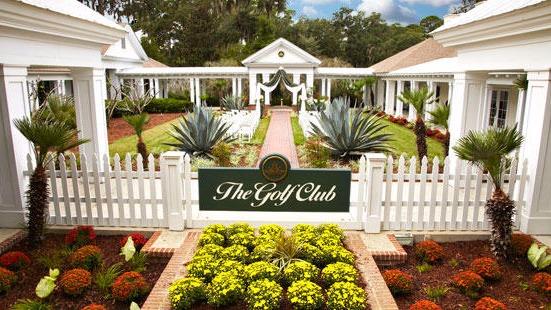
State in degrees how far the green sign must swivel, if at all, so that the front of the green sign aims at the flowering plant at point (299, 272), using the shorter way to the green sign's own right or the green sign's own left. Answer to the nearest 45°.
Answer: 0° — it already faces it

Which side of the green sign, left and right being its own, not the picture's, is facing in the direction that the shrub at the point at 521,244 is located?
left

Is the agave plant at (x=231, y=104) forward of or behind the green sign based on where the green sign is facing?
behind

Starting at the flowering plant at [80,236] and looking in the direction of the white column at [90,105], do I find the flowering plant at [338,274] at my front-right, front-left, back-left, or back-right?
back-right

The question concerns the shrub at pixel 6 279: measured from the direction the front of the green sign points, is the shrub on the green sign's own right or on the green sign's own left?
on the green sign's own right

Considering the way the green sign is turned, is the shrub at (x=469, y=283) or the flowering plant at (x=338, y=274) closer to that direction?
the flowering plant

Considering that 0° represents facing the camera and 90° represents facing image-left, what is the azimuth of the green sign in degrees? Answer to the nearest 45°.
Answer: approximately 0°

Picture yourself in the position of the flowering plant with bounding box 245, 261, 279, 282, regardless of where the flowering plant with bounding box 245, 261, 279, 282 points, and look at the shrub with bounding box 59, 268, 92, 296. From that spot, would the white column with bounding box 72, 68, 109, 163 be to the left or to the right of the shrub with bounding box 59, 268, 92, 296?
right

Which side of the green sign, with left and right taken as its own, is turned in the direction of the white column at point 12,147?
right

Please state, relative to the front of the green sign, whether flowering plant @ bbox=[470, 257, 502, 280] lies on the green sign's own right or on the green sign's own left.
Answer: on the green sign's own left

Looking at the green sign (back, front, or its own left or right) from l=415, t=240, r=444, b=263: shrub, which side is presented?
left
